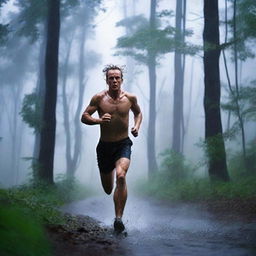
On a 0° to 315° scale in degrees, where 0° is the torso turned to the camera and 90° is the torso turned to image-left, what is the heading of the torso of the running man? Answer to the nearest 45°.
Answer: approximately 0°

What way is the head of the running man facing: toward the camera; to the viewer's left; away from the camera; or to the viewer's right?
toward the camera

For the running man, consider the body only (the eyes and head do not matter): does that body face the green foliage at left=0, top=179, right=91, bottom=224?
no

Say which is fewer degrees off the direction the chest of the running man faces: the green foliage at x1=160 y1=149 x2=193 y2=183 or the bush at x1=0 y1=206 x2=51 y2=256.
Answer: the bush

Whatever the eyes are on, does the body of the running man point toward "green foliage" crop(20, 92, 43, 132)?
no

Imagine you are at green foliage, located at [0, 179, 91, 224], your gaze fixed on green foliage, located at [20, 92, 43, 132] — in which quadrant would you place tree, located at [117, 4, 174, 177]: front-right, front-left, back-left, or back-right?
front-right

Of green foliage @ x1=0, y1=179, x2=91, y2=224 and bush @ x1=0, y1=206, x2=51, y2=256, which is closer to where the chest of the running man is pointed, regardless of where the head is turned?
the bush

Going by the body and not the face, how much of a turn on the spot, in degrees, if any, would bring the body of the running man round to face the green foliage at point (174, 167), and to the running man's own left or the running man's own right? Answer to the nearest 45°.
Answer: approximately 180°

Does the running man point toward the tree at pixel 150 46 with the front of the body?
no

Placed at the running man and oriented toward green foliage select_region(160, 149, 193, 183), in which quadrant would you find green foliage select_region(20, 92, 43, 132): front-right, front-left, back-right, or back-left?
front-left
